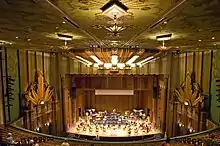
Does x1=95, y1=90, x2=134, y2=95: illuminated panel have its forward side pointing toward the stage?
yes

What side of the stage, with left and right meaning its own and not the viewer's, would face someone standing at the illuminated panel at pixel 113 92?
back

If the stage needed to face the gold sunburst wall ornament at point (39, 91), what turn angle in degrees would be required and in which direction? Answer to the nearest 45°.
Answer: approximately 45° to its right

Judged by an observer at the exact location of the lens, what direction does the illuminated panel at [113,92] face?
facing the viewer

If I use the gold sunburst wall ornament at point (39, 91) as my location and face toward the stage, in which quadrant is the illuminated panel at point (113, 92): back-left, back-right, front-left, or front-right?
front-left

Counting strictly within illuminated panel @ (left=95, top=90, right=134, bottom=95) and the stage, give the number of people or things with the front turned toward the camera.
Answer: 2

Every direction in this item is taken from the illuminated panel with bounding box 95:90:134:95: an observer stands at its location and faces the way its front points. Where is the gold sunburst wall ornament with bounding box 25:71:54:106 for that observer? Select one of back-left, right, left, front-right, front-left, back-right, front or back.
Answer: front-right

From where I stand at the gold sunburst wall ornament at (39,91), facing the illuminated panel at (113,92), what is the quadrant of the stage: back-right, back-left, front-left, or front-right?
front-right

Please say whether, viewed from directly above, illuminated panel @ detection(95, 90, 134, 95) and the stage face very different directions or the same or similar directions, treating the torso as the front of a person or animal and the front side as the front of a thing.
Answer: same or similar directions

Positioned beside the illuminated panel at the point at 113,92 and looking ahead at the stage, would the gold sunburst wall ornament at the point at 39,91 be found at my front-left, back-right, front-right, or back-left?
front-right

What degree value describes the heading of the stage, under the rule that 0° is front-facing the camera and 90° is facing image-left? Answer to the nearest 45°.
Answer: approximately 0°

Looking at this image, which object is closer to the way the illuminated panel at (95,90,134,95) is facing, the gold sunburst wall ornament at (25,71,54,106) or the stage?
the stage
